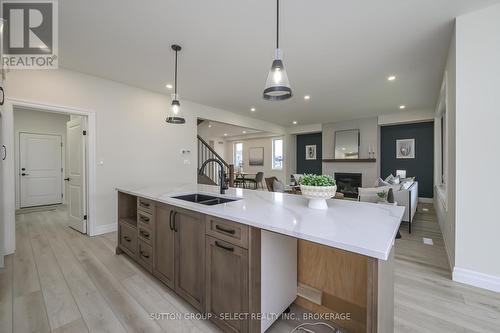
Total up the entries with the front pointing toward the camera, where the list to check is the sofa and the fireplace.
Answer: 1

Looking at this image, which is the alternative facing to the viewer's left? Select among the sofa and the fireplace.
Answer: the sofa

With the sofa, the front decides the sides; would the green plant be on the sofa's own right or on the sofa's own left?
on the sofa's own left

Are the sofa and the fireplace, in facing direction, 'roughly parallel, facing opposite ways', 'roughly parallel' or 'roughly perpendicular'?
roughly perpendicular

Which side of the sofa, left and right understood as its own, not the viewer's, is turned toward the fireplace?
right

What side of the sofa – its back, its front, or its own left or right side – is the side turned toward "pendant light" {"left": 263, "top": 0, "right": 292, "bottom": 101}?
left

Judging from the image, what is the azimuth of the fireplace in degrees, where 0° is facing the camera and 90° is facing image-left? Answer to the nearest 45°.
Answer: approximately 0°

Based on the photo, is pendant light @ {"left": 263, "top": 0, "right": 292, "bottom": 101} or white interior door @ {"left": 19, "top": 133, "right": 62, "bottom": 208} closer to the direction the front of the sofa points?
the white interior door

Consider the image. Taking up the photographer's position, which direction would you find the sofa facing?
facing to the left of the viewer

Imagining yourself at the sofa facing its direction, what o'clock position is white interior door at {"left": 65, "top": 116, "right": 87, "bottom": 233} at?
The white interior door is roughly at 11 o'clock from the sofa.

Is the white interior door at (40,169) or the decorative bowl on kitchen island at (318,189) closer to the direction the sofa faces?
the white interior door
